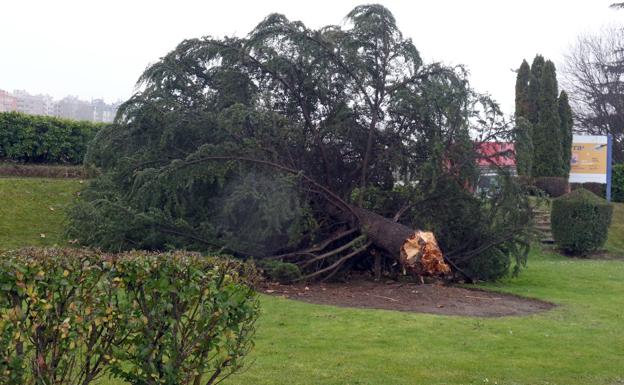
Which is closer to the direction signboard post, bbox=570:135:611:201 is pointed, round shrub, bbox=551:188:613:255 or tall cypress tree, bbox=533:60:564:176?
the round shrub

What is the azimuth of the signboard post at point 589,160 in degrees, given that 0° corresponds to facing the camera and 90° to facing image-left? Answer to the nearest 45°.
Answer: approximately 0°

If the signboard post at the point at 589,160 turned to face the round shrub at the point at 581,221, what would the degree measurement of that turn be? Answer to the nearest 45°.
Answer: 0° — it already faces it

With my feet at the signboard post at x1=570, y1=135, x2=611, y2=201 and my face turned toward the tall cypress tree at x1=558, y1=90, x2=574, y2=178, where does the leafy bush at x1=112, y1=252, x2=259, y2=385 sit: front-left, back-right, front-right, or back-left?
back-left

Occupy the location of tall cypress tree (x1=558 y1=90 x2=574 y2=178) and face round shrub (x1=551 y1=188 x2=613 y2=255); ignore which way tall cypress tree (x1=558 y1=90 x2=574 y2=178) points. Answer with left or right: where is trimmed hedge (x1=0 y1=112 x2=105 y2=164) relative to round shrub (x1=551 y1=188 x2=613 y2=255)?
right

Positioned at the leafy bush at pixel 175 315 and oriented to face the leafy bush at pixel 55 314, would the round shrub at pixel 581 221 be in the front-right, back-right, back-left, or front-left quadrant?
back-right
